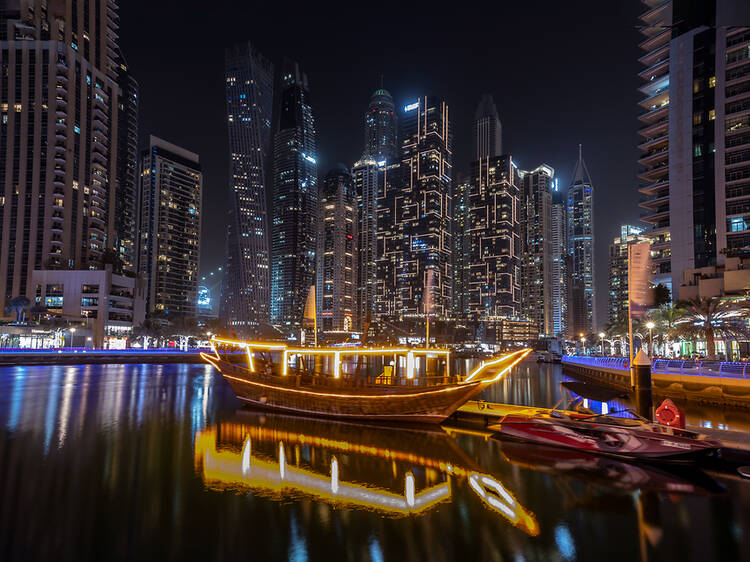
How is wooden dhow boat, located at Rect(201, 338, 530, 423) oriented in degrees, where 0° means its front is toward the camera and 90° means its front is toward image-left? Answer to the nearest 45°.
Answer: approximately 270°

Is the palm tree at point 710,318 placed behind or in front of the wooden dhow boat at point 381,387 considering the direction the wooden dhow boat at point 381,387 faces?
in front

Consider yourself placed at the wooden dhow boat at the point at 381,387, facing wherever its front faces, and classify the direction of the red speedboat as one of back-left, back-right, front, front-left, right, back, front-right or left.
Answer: front-right
